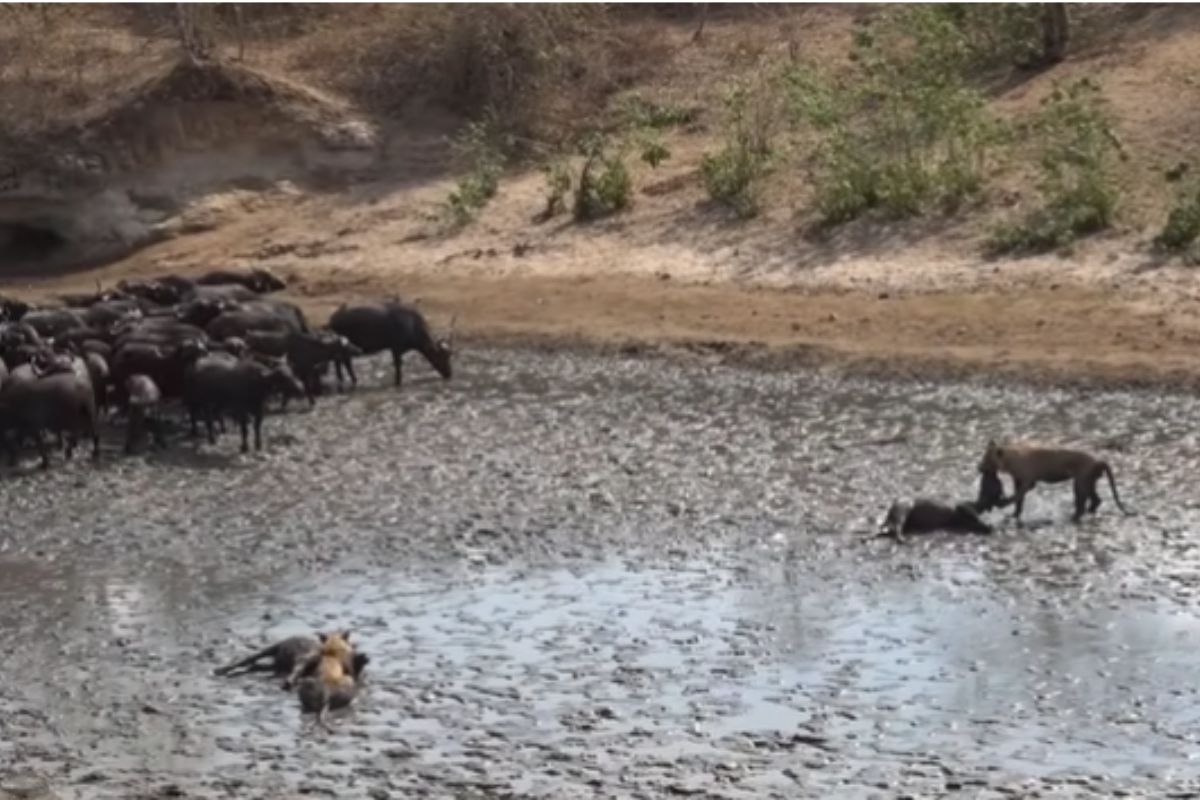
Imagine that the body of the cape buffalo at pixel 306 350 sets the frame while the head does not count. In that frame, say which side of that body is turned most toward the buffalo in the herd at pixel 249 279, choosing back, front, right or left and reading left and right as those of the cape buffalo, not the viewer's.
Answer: left

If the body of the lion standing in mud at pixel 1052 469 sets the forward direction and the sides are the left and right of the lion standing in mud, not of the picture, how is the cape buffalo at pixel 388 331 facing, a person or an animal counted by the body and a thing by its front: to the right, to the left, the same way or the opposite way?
the opposite way

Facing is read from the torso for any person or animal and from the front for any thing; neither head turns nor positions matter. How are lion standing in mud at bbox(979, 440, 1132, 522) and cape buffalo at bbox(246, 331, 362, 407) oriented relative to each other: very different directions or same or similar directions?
very different directions

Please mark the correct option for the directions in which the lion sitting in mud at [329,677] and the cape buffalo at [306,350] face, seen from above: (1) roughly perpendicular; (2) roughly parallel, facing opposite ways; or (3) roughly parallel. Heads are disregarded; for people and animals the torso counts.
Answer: roughly perpendicular

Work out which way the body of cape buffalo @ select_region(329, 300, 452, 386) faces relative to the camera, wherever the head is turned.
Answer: to the viewer's right

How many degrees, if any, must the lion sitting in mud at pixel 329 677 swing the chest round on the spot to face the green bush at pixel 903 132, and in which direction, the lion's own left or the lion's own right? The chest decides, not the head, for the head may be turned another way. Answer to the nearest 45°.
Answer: approximately 45° to the lion's own right

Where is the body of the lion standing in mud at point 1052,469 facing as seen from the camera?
to the viewer's left

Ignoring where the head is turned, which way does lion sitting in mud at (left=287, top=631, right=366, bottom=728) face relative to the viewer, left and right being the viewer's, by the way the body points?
facing away from the viewer

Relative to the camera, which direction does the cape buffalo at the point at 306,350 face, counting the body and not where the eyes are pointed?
to the viewer's right

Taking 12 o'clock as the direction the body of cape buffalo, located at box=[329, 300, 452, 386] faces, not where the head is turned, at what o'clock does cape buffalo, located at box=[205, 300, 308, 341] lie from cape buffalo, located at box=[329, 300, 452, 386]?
cape buffalo, located at box=[205, 300, 308, 341] is roughly at 6 o'clock from cape buffalo, located at box=[329, 300, 452, 386].

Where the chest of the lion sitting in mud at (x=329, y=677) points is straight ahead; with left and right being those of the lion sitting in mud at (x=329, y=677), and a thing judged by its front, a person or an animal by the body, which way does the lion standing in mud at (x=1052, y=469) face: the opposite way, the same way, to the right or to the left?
to the left

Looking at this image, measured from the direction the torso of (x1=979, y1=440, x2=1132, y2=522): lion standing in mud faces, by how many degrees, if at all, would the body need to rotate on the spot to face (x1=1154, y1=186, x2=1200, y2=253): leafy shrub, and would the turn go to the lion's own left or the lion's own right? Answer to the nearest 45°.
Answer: approximately 90° to the lion's own right

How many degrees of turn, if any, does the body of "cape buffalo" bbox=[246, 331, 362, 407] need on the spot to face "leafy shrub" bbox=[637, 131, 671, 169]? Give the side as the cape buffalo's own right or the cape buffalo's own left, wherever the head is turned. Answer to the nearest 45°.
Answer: approximately 45° to the cape buffalo's own left

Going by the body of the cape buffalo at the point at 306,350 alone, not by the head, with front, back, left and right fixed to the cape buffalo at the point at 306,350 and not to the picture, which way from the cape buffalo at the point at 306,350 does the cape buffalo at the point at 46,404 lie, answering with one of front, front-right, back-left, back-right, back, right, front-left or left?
back-right

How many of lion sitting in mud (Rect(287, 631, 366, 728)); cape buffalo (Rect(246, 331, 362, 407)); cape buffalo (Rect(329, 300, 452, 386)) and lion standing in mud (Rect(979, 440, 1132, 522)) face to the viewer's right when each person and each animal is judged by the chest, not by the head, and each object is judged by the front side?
2
